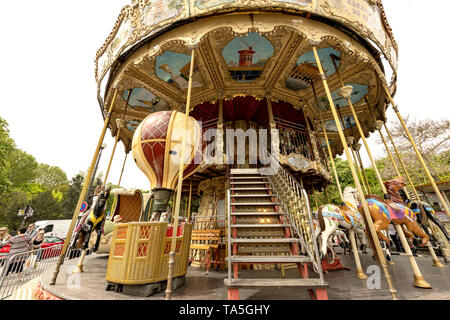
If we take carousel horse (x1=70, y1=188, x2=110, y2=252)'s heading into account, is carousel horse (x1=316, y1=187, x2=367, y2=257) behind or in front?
in front

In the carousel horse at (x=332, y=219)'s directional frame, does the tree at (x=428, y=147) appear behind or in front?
in front

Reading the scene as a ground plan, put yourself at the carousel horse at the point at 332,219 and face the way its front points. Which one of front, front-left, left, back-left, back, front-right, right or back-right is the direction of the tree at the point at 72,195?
back-left

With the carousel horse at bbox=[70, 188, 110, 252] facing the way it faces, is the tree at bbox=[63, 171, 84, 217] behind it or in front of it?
behind

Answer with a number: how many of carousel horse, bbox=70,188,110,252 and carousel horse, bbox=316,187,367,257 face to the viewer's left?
0

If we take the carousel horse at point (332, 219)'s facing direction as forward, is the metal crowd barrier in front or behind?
behind

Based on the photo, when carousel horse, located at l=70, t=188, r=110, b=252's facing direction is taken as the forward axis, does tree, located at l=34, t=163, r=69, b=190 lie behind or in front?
behind

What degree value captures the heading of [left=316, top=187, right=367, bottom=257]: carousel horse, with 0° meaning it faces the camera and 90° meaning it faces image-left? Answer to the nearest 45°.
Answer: approximately 225°

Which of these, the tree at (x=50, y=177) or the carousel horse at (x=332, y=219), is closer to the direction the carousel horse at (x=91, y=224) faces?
the carousel horse

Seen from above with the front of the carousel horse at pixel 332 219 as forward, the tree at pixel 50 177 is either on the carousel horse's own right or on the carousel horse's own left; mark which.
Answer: on the carousel horse's own left
